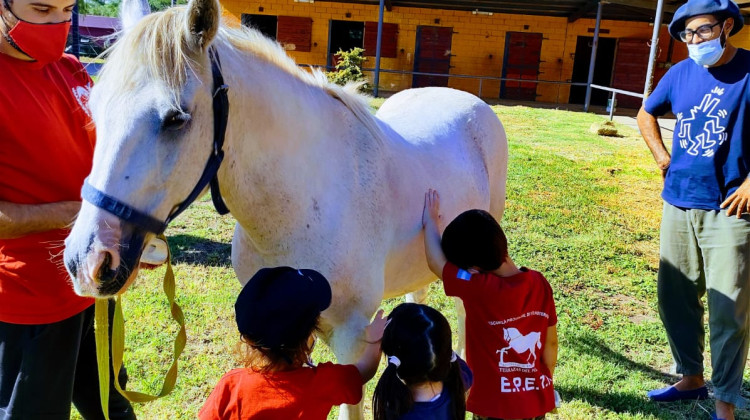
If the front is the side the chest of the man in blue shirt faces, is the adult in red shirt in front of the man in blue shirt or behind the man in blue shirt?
in front

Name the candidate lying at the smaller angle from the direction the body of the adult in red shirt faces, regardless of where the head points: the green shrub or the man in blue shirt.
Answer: the man in blue shirt

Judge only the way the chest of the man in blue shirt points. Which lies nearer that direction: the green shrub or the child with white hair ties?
the child with white hair ties

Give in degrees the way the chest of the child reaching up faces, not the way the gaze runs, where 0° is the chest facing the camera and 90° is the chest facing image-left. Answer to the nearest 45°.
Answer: approximately 135°

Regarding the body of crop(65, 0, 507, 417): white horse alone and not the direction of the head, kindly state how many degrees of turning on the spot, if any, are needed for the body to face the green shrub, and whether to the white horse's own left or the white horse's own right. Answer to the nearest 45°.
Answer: approximately 135° to the white horse's own right

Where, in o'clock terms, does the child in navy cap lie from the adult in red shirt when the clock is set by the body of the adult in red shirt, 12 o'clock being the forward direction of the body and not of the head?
The child in navy cap is roughly at 12 o'clock from the adult in red shirt.

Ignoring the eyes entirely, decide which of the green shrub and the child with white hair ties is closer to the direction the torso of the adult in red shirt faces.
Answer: the child with white hair ties

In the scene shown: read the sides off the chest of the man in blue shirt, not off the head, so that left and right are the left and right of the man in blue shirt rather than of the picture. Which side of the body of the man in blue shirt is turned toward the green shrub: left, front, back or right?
right

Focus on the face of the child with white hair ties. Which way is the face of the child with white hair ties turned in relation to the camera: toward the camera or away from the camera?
away from the camera

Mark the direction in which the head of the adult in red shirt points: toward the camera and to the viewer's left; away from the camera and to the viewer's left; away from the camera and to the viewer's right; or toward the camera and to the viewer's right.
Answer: toward the camera and to the viewer's right

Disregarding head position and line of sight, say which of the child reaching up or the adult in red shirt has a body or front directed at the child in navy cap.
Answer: the adult in red shirt

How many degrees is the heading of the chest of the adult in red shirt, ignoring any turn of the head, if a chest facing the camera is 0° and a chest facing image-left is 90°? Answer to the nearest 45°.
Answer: approximately 315°
